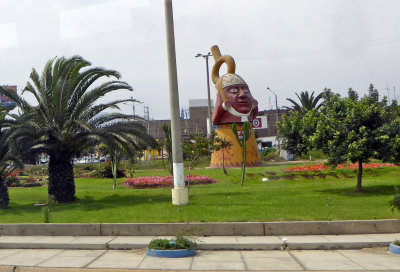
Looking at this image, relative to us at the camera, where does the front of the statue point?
facing the viewer and to the right of the viewer

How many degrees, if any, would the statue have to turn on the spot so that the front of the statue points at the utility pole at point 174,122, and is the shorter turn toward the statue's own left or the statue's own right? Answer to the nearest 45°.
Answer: approximately 45° to the statue's own right

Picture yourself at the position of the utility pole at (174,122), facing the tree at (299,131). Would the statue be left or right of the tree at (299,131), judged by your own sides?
left

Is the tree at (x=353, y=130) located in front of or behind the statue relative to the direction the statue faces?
in front

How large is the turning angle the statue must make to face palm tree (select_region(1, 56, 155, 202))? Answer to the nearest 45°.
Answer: approximately 45° to its right

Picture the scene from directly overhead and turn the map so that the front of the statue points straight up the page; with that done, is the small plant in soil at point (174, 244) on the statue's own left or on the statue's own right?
on the statue's own right

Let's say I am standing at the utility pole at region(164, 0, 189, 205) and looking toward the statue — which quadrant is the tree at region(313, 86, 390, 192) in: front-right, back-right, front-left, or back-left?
front-right

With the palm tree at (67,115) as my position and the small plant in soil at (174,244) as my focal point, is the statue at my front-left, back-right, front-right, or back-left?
back-left
